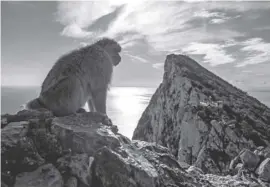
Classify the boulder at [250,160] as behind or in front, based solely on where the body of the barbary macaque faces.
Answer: in front

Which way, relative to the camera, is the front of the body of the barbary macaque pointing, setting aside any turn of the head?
to the viewer's right

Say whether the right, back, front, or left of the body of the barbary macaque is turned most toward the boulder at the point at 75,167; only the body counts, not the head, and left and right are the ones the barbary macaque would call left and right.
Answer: right
